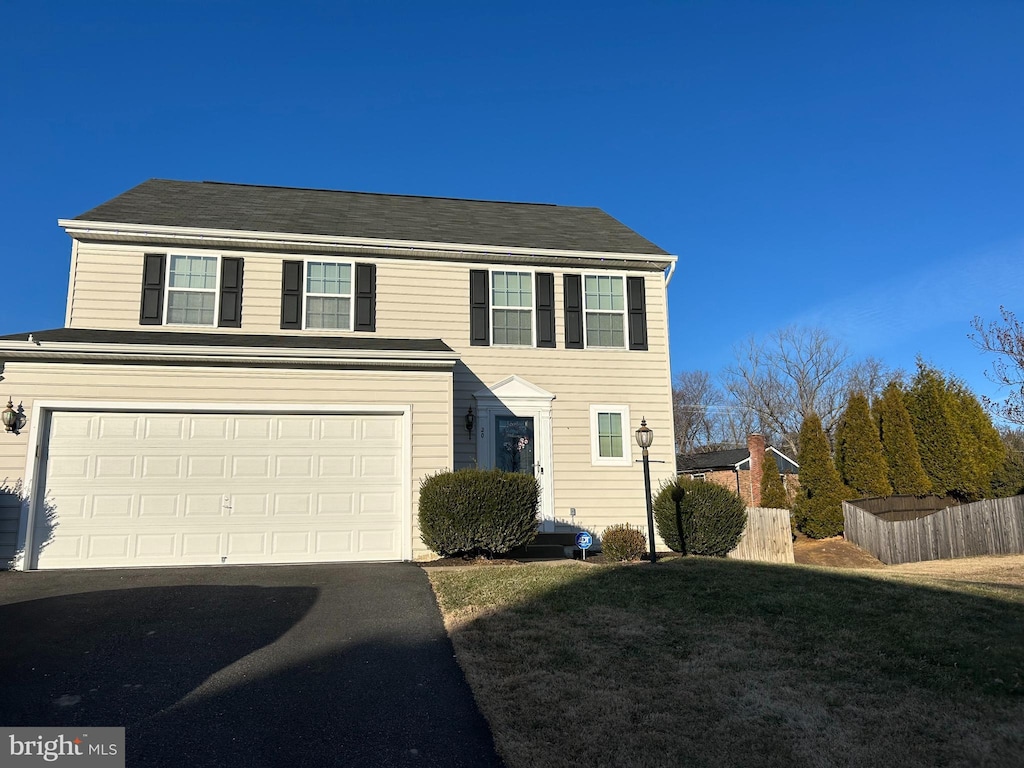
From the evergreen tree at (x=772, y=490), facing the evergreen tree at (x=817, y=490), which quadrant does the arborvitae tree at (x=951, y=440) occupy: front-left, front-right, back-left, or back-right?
front-left

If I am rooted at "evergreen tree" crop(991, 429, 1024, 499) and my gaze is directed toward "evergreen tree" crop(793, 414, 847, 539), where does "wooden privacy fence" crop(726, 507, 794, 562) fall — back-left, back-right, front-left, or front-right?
front-left

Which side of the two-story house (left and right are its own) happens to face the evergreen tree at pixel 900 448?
left

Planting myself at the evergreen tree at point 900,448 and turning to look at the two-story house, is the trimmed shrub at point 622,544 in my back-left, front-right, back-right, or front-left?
front-left

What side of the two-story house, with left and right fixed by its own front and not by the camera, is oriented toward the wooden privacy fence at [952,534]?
left

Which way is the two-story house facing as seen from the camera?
toward the camera

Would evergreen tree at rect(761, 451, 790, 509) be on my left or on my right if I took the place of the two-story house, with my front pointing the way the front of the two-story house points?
on my left

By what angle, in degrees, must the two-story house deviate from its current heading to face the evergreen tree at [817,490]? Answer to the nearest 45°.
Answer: approximately 90° to its left

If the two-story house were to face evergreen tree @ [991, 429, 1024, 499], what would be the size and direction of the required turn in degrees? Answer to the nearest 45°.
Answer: approximately 90° to its left

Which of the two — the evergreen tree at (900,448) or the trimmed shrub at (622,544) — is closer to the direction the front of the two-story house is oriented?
the trimmed shrub

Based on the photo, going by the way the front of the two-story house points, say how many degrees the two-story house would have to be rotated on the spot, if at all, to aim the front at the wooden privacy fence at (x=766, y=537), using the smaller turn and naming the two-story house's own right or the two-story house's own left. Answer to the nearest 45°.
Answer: approximately 90° to the two-story house's own left

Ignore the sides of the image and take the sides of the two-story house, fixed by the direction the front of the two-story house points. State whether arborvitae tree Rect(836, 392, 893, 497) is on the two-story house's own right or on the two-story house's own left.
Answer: on the two-story house's own left
